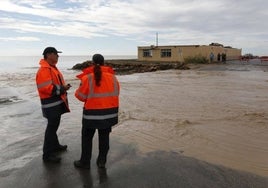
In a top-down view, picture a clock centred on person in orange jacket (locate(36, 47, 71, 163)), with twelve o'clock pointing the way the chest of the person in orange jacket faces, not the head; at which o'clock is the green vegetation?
The green vegetation is roughly at 10 o'clock from the person in orange jacket.

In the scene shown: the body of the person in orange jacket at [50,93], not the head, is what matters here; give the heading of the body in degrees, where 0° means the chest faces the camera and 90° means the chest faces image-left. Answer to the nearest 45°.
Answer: approximately 270°

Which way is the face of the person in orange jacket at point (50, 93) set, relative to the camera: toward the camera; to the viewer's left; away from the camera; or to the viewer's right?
to the viewer's right

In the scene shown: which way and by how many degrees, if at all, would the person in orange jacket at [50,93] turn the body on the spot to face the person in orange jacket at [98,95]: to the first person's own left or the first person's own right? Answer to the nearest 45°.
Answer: approximately 45° to the first person's own right
